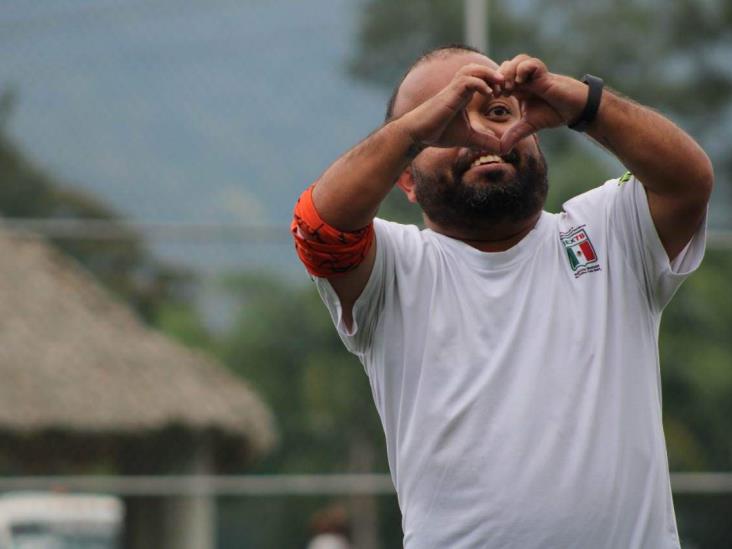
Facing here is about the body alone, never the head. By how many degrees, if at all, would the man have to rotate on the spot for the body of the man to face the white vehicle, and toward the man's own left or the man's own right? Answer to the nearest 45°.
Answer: approximately 135° to the man's own right

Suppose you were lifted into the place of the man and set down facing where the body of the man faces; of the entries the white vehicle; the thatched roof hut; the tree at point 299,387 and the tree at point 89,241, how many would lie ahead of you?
0

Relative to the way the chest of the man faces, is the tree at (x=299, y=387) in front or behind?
behind

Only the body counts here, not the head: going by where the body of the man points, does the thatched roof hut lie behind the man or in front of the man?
behind

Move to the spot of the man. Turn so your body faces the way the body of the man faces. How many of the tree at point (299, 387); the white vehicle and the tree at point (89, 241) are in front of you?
0

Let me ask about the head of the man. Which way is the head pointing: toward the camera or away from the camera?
toward the camera

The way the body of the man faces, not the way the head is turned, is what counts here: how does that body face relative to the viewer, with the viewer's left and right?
facing the viewer

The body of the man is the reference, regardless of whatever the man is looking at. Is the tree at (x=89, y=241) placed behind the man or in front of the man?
behind
